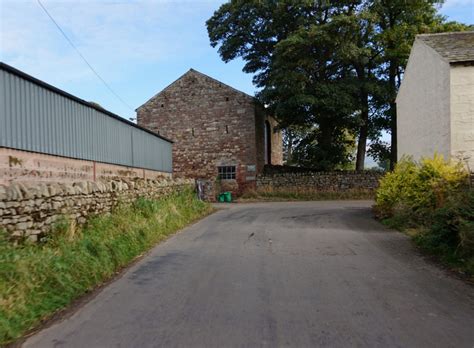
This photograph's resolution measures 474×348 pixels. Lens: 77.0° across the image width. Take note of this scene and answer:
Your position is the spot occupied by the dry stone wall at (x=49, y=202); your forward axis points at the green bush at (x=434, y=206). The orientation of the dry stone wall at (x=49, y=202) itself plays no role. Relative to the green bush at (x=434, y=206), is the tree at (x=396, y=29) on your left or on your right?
left

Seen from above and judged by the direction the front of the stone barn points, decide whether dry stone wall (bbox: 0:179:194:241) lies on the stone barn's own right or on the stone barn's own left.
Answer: on the stone barn's own right

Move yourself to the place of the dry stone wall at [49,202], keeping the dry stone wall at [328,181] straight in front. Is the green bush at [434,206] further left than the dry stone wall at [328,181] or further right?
right

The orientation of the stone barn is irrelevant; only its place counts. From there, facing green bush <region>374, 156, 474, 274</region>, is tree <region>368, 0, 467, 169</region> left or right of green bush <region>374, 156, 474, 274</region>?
left
